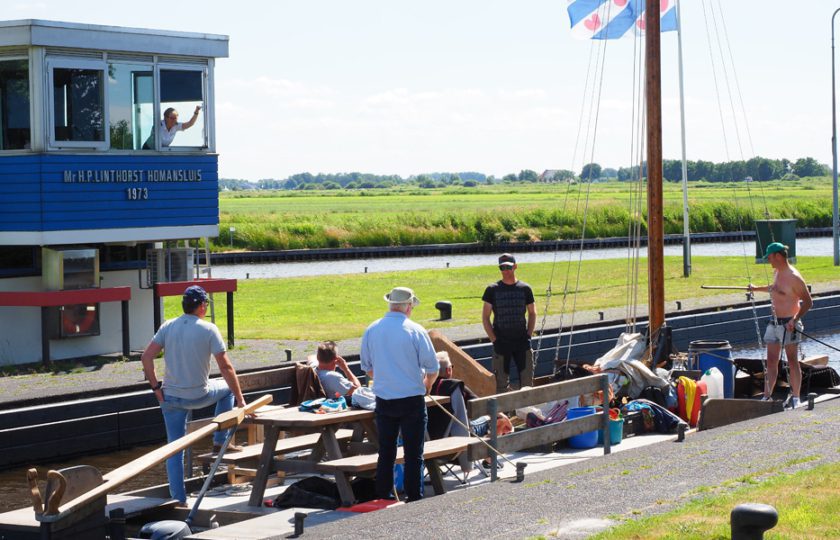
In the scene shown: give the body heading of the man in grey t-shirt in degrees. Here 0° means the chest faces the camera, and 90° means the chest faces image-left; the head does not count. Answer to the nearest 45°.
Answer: approximately 225°

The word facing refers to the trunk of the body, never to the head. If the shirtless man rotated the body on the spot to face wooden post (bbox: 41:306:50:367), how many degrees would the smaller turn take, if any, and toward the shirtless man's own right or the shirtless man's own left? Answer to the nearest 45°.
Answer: approximately 45° to the shirtless man's own right

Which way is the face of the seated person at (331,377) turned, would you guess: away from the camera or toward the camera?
away from the camera

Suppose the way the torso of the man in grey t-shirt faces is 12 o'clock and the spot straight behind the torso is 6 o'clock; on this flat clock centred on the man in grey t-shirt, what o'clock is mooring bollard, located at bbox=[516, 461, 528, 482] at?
The mooring bollard is roughly at 2 o'clock from the man in grey t-shirt.

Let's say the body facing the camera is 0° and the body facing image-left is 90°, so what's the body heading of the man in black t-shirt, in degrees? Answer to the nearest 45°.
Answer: approximately 0°

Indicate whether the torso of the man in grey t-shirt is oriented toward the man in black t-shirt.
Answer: yes

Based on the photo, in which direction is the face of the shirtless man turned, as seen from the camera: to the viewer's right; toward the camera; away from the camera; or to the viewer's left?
to the viewer's left

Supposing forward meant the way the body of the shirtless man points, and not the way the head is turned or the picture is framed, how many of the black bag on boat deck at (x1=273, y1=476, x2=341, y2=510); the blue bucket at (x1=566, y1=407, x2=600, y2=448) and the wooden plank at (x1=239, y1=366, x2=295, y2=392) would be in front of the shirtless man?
3
